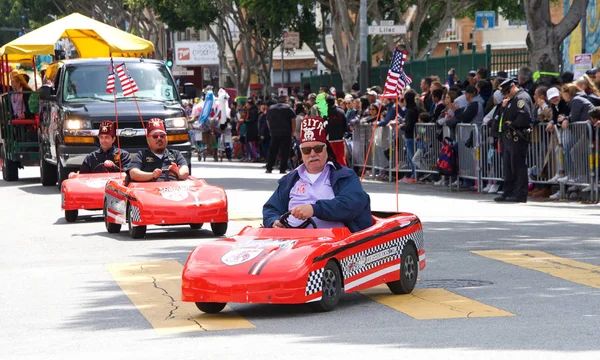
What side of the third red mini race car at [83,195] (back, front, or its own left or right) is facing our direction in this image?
front

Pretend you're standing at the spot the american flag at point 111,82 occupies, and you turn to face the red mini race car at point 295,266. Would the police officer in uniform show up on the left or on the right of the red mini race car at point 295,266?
left

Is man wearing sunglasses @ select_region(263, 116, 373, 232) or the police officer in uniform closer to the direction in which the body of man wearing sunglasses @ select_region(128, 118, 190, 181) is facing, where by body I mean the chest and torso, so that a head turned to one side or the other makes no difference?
the man wearing sunglasses

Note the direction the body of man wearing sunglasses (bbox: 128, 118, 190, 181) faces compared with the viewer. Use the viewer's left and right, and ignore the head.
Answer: facing the viewer

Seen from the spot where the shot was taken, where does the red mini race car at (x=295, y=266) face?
facing the viewer and to the left of the viewer

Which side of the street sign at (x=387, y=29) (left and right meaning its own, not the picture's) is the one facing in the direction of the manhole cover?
front

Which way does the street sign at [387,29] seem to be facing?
toward the camera

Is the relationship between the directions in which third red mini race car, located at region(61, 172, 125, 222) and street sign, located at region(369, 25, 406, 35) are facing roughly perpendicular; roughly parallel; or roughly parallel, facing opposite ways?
roughly parallel

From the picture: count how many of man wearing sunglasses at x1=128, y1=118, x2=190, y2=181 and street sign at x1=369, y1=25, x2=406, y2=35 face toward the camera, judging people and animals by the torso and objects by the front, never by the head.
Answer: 2

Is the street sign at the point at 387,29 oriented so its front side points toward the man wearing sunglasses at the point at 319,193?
yes
